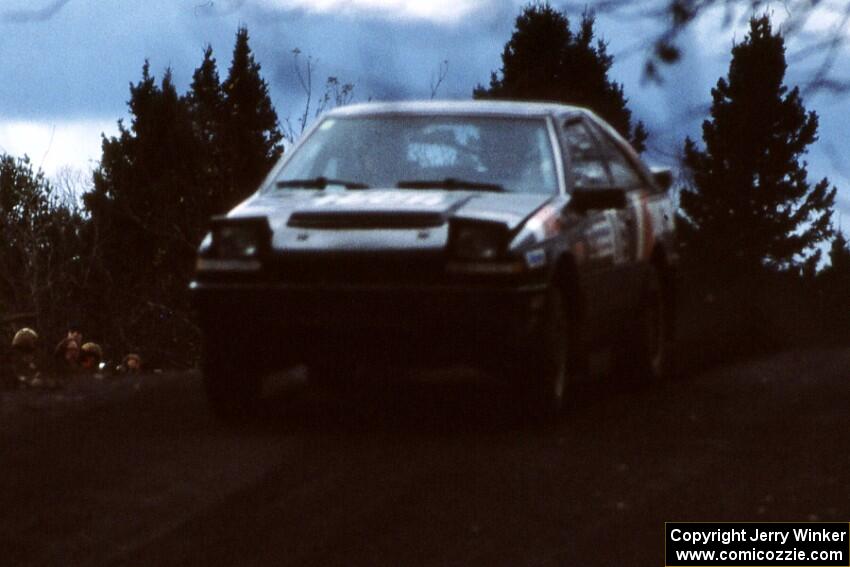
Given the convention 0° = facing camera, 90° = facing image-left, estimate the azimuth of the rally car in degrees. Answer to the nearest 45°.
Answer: approximately 0°
